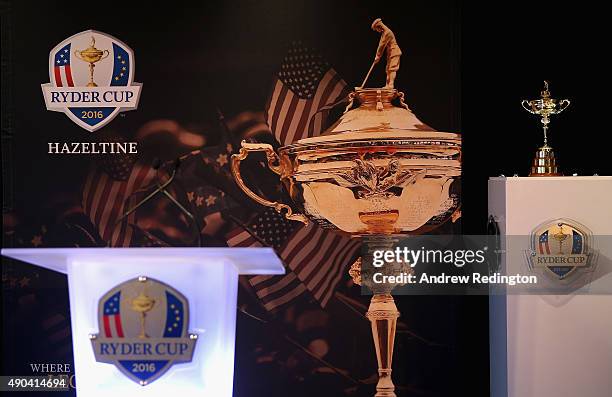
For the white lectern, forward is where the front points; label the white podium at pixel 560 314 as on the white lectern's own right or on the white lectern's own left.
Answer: on the white lectern's own left

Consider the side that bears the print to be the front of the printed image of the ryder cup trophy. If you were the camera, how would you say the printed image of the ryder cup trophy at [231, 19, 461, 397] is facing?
facing the viewer

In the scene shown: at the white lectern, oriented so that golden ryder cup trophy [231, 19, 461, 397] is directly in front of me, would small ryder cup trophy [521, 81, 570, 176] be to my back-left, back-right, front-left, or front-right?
front-right

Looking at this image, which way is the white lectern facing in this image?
toward the camera

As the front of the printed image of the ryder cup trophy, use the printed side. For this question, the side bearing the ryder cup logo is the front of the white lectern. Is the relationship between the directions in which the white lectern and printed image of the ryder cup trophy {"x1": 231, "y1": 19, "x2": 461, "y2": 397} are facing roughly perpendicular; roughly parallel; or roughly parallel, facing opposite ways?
roughly parallel

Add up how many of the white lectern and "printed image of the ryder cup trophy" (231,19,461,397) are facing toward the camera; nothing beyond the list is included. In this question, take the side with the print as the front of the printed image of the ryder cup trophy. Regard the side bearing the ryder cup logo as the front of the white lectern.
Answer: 2

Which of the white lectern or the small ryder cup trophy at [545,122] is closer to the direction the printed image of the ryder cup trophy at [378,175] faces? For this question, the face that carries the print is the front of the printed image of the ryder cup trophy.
the white lectern
